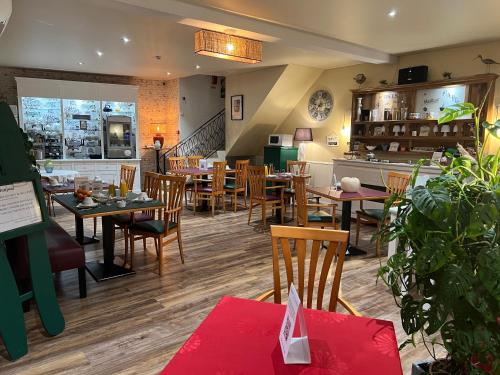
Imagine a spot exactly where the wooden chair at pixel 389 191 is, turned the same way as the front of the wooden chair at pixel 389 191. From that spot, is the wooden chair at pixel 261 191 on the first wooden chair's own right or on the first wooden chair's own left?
on the first wooden chair's own right

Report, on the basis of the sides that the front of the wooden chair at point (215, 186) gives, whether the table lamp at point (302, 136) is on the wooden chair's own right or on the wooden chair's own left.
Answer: on the wooden chair's own right

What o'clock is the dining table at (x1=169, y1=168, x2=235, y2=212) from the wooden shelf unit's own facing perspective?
The dining table is roughly at 1 o'clock from the wooden shelf unit.

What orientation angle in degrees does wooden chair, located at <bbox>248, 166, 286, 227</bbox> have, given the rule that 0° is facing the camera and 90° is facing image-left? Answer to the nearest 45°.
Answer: approximately 225°

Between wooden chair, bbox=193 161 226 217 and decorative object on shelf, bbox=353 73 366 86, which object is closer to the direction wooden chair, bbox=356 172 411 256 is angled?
the wooden chair

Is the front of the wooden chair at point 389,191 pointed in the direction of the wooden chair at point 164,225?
yes

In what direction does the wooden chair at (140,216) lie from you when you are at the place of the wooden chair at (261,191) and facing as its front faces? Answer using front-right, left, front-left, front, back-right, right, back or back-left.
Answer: back

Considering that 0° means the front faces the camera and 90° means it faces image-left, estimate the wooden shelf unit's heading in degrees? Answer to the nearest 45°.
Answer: approximately 45°

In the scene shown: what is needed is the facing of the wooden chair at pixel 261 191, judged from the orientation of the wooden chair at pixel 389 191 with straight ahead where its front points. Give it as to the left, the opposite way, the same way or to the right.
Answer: the opposite way

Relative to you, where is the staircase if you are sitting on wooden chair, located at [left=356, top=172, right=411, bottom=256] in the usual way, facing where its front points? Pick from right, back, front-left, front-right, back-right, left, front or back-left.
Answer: right

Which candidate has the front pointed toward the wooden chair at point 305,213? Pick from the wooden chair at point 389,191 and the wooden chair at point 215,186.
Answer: the wooden chair at point 389,191

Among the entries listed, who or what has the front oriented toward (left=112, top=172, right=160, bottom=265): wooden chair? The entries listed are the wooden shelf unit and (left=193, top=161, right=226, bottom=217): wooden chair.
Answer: the wooden shelf unit

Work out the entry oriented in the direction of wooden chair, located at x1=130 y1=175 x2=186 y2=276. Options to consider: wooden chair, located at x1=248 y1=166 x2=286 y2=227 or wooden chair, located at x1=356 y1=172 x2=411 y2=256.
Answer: wooden chair, located at x1=356 y1=172 x2=411 y2=256
